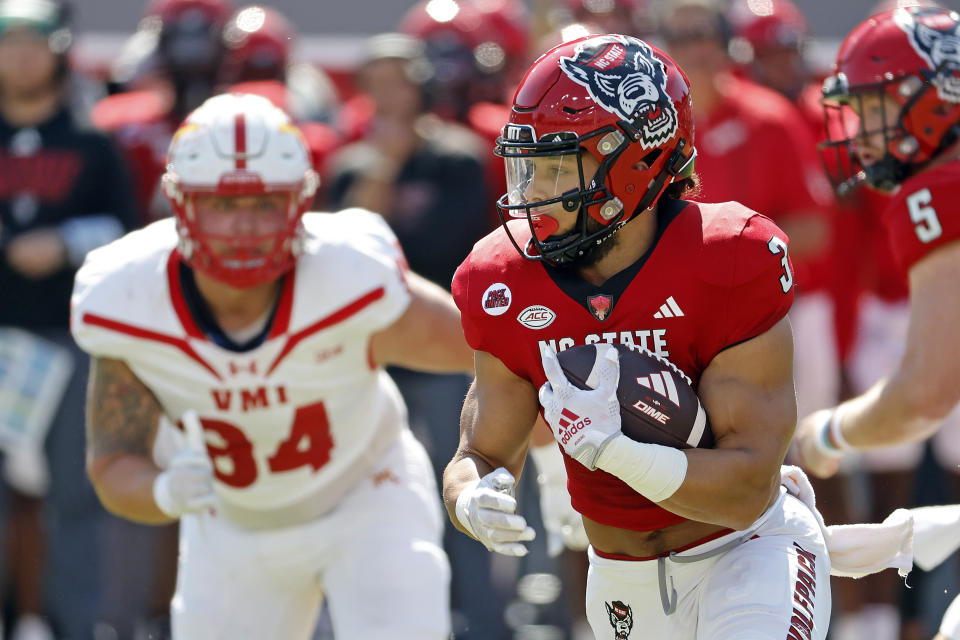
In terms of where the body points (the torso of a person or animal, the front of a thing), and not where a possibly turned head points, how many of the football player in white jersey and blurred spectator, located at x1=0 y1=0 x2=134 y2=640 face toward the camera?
2

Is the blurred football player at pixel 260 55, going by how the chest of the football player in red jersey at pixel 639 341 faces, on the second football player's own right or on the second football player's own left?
on the second football player's own right

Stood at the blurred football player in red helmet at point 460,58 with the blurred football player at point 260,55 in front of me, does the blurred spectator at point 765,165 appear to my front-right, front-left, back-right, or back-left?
back-left

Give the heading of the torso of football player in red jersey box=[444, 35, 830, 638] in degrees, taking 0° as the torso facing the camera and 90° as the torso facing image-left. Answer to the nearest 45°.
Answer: approximately 45°

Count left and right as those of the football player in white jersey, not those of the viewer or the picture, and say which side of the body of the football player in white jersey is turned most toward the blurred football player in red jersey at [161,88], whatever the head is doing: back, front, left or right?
back

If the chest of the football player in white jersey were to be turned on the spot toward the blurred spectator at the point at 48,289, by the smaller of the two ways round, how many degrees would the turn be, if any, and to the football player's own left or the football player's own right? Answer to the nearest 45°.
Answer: approximately 135° to the football player's own right

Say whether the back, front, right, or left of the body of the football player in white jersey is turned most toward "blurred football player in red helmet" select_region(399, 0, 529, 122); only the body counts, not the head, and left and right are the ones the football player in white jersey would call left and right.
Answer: back
